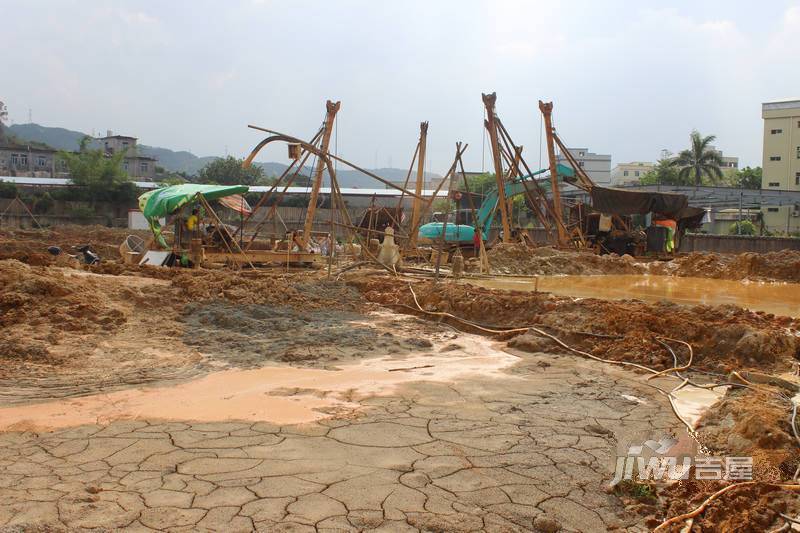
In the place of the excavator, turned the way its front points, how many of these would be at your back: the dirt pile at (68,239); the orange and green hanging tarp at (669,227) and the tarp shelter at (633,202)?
1

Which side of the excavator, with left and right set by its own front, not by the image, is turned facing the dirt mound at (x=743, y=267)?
front

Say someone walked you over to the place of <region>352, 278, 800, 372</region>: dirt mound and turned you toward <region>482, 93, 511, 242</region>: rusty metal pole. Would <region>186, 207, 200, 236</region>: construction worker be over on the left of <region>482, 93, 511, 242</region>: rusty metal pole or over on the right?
left

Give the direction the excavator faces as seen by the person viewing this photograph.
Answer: facing to the right of the viewer

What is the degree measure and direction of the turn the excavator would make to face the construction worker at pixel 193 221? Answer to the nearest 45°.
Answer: approximately 135° to its right

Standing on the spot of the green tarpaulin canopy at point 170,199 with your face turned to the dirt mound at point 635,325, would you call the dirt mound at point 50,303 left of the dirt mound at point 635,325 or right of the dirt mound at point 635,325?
right

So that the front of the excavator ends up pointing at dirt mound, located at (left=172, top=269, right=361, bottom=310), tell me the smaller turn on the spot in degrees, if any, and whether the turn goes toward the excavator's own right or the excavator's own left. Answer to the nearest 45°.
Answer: approximately 90° to the excavator's own right
